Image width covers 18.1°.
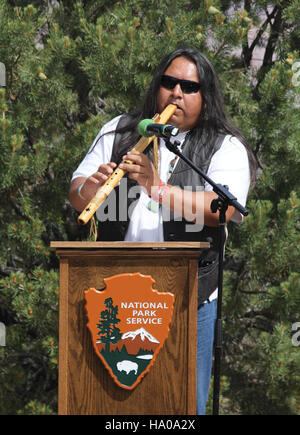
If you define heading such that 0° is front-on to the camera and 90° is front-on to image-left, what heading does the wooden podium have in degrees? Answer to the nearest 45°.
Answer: approximately 0°
